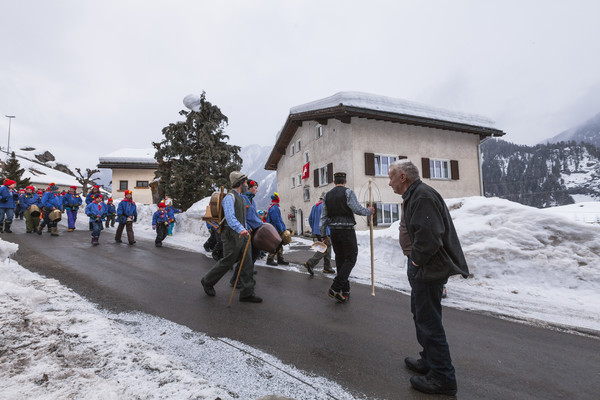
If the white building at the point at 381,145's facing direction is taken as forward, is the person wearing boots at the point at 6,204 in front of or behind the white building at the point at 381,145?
in front

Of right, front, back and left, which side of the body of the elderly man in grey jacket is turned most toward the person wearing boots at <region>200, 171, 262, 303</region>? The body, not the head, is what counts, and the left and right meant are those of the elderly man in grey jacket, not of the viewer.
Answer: front

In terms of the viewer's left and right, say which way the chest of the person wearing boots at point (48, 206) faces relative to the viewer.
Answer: facing the viewer and to the right of the viewer

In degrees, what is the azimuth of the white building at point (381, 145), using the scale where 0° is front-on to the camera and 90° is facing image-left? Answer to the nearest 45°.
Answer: approximately 45°

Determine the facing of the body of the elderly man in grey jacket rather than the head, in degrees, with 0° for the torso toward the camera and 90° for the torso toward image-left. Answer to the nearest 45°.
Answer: approximately 90°

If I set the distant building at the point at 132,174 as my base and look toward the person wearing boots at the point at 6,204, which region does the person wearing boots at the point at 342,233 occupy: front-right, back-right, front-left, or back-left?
front-left

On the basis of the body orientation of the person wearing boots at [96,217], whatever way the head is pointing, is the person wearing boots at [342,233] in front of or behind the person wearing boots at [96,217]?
in front

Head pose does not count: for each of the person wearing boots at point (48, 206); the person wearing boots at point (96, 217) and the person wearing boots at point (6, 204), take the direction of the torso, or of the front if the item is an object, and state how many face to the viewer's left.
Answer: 0

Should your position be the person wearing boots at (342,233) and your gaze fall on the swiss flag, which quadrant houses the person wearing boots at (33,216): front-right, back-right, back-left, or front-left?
front-left

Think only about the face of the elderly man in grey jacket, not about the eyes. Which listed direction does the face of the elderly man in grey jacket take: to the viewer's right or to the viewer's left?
to the viewer's left

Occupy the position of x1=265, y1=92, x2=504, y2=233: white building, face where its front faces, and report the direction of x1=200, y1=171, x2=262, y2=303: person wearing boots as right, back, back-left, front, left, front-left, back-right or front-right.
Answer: front-left

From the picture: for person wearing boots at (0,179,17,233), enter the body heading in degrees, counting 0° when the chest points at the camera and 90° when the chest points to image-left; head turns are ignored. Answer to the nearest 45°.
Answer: approximately 315°

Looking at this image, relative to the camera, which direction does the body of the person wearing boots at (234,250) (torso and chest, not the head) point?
to the viewer's right

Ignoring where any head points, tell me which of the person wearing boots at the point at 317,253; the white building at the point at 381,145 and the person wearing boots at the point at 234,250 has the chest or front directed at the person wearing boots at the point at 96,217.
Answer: the white building
